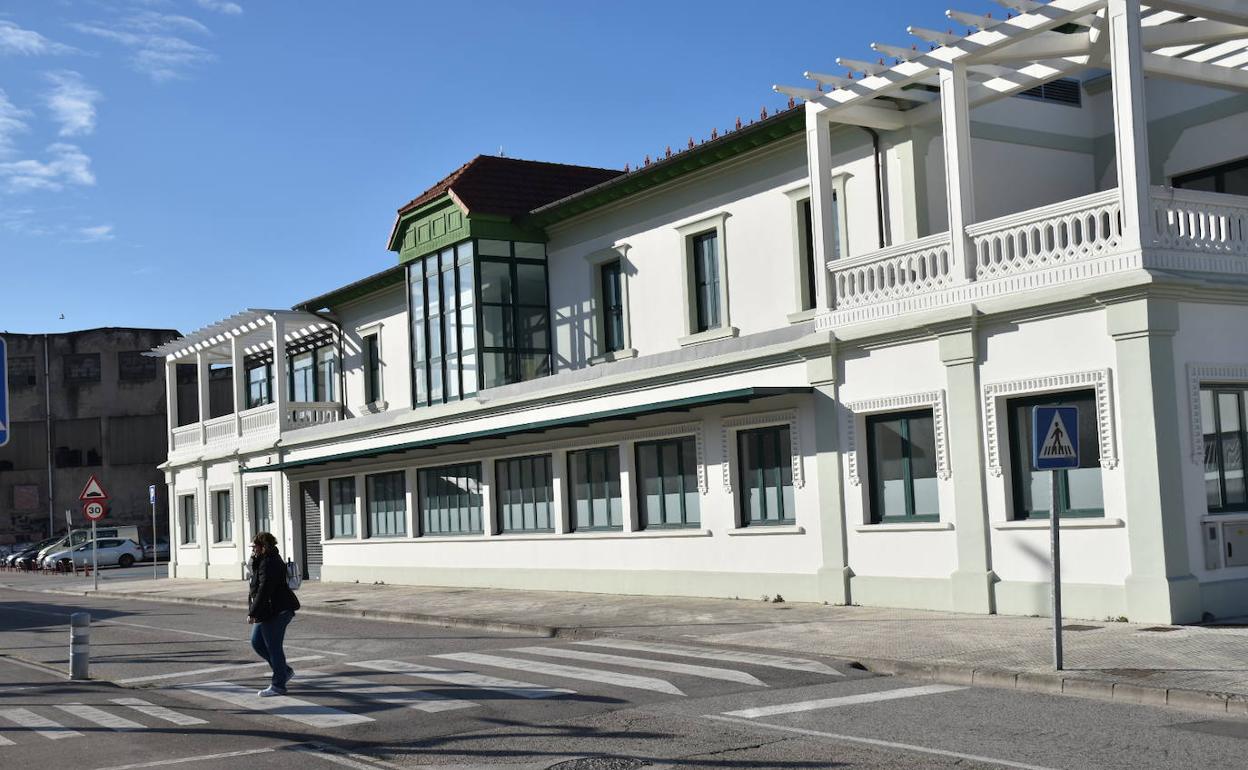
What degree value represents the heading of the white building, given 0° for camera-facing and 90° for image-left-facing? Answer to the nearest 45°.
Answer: approximately 45°

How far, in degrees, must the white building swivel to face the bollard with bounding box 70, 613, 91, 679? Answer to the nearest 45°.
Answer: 0° — it already faces it

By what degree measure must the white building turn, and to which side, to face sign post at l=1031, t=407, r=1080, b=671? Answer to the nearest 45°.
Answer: approximately 45° to its left
